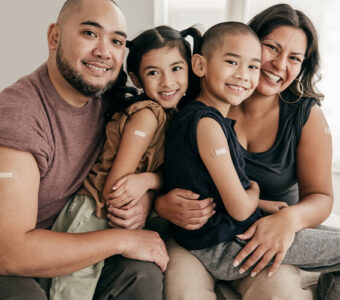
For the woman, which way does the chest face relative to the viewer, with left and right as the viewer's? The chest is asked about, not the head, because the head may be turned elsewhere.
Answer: facing the viewer and to the left of the viewer

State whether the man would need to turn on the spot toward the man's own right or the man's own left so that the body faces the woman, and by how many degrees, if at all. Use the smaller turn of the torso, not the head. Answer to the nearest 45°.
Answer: approximately 45° to the man's own left

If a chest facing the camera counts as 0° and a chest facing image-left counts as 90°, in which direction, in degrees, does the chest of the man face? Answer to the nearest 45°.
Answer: approximately 315°

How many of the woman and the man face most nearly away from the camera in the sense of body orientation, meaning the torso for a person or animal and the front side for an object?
0

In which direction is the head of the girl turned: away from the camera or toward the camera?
toward the camera
